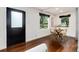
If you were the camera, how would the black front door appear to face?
facing the viewer and to the right of the viewer
